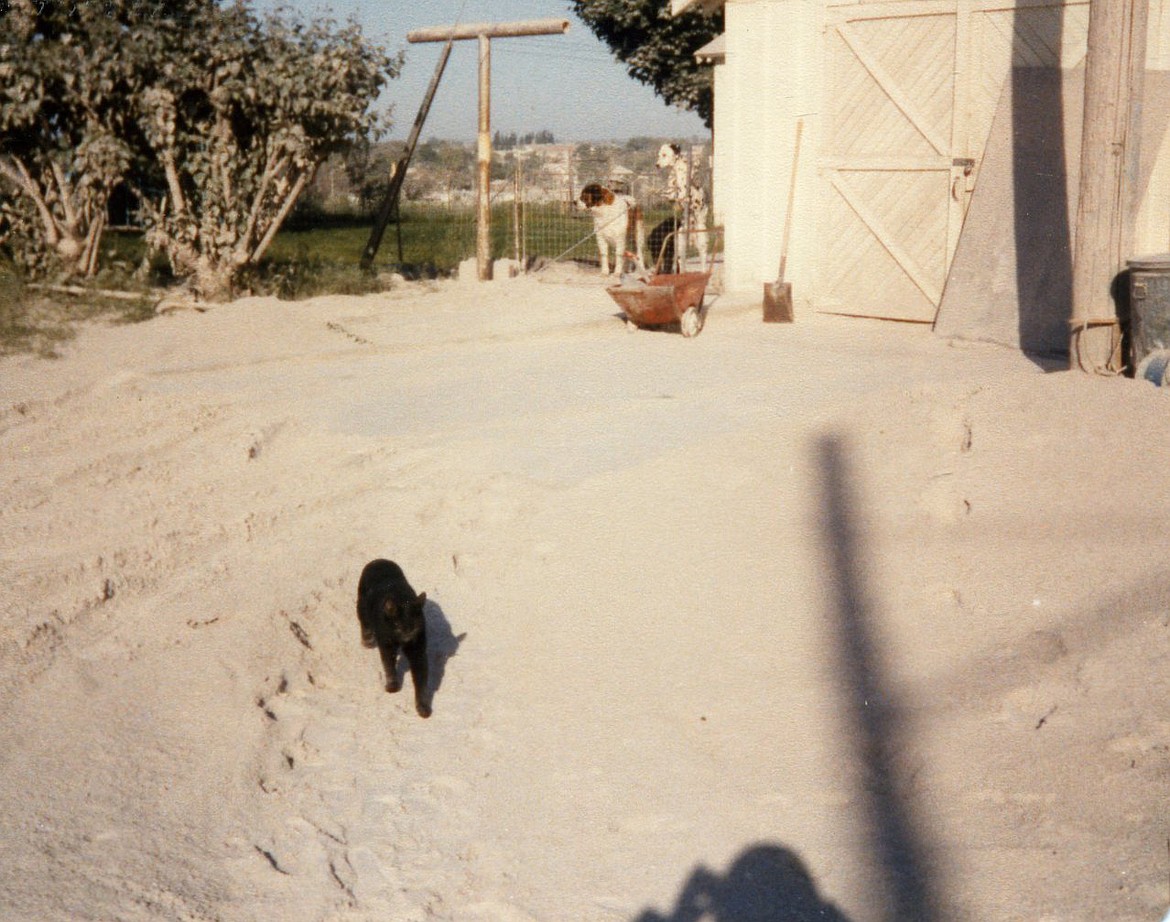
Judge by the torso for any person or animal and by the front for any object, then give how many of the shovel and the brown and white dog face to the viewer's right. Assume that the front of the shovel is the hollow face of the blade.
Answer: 0

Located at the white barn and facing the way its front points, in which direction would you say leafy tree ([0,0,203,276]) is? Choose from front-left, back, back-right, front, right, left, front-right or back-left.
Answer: right

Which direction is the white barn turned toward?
toward the camera

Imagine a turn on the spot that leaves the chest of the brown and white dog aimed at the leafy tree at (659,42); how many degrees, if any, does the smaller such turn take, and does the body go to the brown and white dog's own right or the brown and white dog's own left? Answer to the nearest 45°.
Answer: approximately 135° to the brown and white dog's own right

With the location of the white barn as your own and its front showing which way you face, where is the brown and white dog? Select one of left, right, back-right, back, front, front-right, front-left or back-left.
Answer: back-right

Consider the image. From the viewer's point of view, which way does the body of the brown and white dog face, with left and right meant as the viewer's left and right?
facing the viewer and to the left of the viewer

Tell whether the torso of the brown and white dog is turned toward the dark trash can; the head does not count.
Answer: no
